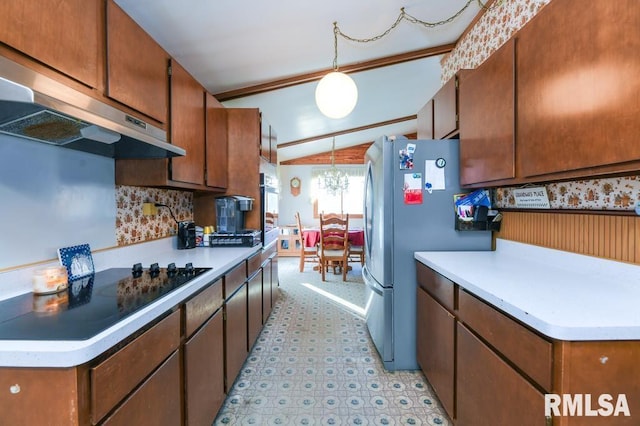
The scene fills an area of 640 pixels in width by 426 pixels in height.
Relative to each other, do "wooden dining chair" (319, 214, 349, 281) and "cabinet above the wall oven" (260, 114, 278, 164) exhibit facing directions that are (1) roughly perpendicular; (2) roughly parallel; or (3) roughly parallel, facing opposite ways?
roughly perpendicular

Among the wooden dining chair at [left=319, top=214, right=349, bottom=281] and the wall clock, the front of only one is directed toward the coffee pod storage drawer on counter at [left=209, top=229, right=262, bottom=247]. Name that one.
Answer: the wall clock

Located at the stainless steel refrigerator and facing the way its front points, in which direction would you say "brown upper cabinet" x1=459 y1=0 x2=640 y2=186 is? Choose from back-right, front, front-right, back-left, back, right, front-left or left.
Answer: back-left

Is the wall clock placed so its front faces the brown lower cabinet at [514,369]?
yes

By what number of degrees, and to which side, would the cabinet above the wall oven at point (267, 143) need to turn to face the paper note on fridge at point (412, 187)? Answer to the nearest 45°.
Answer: approximately 45° to its right

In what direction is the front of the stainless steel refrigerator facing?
to the viewer's left

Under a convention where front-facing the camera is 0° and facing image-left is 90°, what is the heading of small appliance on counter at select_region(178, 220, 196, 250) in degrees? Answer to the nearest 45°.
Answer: approximately 315°

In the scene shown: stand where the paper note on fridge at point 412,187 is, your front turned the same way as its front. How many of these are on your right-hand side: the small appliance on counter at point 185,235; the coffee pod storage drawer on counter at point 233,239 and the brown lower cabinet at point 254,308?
3

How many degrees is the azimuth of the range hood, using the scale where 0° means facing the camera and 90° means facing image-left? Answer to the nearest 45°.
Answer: approximately 315°

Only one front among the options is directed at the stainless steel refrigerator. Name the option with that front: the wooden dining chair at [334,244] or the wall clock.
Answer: the wall clock

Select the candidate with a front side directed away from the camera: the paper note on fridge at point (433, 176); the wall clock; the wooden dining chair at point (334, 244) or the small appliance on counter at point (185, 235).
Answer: the wooden dining chair

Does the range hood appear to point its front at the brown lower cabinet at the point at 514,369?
yes

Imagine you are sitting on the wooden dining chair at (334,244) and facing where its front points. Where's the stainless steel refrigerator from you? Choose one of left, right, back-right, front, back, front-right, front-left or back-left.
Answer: back
